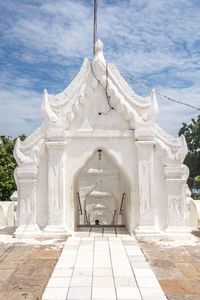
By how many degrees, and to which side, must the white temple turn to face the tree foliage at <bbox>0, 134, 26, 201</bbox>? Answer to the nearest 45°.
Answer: approximately 135° to its right

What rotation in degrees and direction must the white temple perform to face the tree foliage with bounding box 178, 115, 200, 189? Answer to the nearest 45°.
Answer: approximately 135° to its left

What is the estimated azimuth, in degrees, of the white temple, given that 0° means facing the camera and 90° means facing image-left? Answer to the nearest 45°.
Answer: approximately 0°
